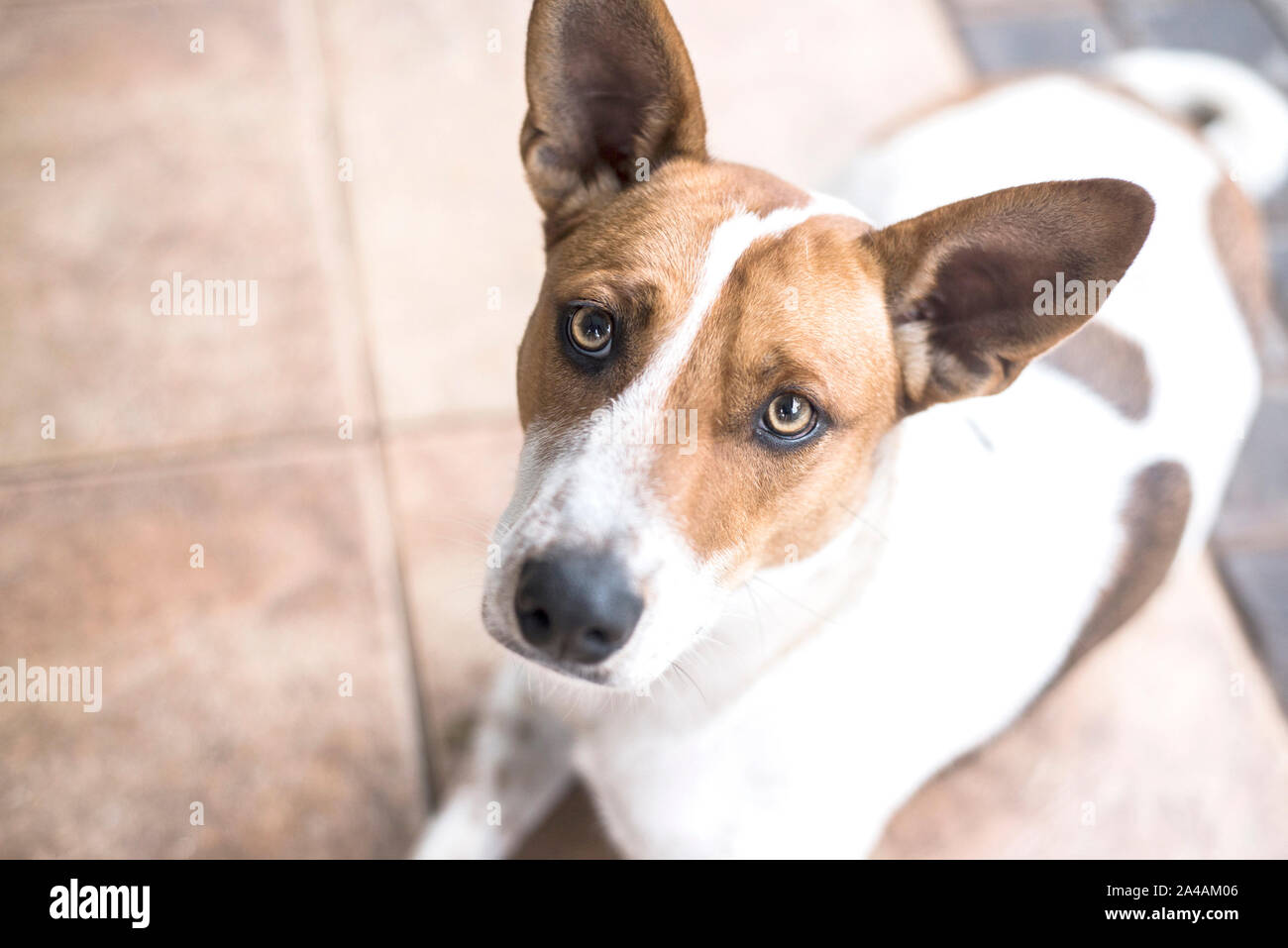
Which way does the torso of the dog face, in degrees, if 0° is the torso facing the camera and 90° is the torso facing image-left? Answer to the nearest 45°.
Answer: approximately 45°
